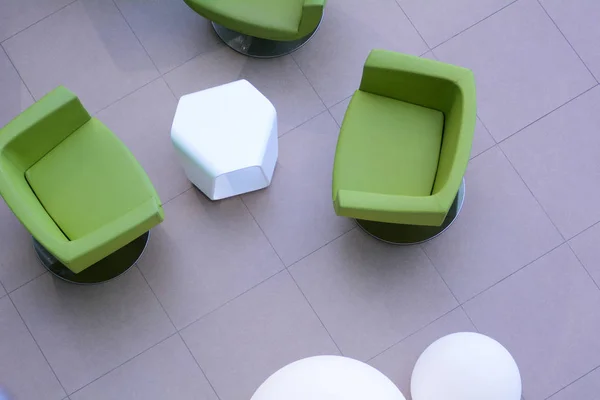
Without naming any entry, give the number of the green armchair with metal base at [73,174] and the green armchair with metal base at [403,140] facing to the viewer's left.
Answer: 1

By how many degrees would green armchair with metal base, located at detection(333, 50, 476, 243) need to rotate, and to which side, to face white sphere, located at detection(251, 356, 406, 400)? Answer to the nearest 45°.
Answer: approximately 90° to its left

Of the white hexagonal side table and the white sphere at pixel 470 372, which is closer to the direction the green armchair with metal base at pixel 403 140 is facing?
the white hexagonal side table

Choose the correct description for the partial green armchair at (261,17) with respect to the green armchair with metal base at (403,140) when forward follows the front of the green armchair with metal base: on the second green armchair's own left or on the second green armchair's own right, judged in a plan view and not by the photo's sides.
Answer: on the second green armchair's own right

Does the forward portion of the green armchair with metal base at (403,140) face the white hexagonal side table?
yes

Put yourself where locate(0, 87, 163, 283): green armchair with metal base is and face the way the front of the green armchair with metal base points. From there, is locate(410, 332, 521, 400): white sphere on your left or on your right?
on your right

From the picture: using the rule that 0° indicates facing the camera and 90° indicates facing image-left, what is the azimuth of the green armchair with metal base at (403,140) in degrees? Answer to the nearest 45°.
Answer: approximately 90°
